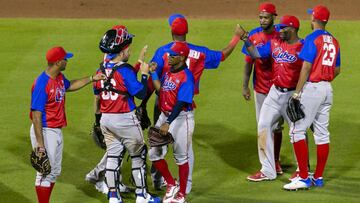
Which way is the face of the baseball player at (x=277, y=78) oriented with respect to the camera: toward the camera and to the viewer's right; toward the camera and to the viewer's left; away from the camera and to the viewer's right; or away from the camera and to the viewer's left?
toward the camera and to the viewer's left

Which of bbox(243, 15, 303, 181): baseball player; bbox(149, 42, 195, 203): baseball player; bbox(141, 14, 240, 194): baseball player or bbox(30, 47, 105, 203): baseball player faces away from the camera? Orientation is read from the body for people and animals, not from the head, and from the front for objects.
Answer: bbox(141, 14, 240, 194): baseball player

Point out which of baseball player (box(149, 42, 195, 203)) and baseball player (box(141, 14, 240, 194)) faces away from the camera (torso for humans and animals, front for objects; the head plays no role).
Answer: baseball player (box(141, 14, 240, 194))

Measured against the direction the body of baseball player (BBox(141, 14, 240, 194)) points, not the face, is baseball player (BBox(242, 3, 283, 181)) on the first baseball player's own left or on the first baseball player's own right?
on the first baseball player's own right

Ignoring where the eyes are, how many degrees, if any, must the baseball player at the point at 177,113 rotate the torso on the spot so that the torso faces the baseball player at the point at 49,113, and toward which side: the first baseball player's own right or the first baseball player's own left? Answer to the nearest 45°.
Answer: approximately 45° to the first baseball player's own right

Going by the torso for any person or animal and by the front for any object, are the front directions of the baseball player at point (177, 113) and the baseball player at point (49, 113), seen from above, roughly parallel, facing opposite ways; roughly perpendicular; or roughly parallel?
roughly perpendicular

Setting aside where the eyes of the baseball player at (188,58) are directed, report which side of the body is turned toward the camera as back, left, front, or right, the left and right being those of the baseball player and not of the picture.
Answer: back

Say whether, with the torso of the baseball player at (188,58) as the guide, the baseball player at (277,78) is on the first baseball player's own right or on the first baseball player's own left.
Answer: on the first baseball player's own right

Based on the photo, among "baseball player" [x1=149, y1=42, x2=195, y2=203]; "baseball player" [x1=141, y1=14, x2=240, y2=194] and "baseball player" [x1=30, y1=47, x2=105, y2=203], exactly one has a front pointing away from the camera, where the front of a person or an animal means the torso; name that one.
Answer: "baseball player" [x1=141, y1=14, x2=240, y2=194]
